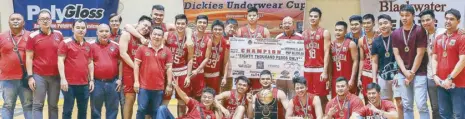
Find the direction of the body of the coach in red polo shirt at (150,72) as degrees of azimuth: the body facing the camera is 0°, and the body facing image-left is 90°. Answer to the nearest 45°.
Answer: approximately 0°

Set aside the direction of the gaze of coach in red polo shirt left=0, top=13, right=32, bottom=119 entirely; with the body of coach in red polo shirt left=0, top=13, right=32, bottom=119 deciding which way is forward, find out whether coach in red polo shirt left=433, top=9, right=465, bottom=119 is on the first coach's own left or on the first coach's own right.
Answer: on the first coach's own left

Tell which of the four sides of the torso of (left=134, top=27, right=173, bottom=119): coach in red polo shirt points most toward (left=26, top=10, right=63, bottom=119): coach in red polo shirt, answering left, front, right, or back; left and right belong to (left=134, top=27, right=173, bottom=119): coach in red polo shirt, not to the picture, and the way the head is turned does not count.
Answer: right

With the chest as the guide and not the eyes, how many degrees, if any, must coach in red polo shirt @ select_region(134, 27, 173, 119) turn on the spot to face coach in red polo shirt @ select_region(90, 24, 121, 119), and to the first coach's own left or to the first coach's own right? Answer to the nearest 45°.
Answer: approximately 135° to the first coach's own right

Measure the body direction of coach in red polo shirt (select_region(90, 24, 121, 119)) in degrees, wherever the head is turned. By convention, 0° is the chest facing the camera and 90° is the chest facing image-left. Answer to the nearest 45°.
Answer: approximately 0°

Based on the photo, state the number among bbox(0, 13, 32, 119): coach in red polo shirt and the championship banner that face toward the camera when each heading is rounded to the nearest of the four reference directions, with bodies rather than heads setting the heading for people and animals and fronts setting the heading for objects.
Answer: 2
